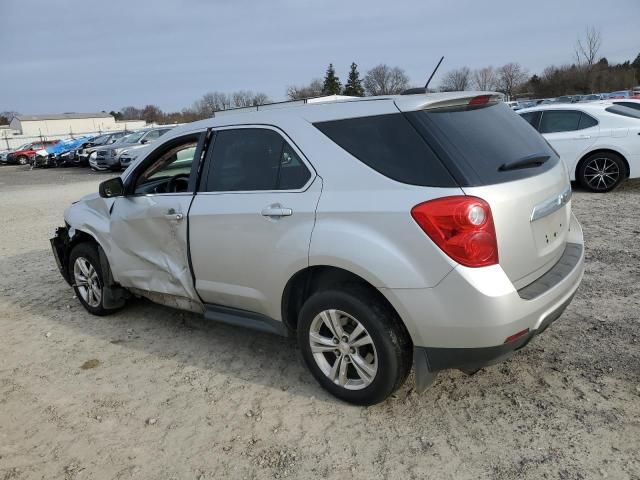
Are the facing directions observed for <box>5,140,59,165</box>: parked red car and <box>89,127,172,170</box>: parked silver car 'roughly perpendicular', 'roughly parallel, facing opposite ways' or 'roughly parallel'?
roughly parallel

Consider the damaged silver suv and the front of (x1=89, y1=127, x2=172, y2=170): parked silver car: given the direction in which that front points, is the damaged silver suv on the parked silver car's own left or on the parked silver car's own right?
on the parked silver car's own left

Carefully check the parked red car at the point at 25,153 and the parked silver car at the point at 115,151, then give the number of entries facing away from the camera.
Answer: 0

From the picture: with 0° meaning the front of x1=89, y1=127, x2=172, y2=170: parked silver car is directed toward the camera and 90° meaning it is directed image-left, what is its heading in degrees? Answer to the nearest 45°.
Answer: approximately 45°

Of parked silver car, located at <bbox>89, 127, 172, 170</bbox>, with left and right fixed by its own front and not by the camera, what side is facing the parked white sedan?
left

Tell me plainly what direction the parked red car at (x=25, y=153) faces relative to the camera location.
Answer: facing the viewer and to the left of the viewer

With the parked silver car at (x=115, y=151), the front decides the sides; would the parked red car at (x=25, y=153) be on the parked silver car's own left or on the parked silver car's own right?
on the parked silver car's own right

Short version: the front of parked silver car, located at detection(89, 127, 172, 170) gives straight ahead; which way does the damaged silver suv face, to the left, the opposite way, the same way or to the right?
to the right

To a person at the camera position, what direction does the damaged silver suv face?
facing away from the viewer and to the left of the viewer

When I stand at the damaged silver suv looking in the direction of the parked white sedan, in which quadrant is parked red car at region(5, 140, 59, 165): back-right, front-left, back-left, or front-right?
front-left

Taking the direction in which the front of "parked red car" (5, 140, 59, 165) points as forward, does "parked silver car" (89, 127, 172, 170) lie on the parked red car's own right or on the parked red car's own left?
on the parked red car's own left

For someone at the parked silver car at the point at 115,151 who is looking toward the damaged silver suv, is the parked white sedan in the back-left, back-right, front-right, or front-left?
front-left

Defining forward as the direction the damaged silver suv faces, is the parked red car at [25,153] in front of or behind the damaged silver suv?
in front

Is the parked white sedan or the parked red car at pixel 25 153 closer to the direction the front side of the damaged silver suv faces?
the parked red car
